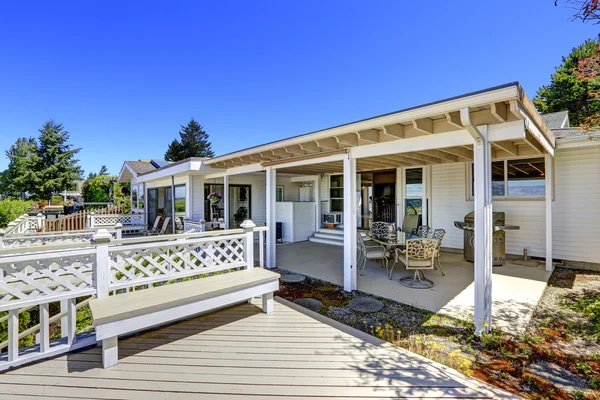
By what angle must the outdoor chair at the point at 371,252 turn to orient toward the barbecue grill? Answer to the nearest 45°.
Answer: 0° — it already faces it

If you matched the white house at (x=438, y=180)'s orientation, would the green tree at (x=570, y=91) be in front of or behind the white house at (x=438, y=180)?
behind

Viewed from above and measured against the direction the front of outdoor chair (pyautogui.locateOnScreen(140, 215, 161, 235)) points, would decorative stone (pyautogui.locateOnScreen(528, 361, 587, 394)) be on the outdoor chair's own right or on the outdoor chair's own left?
on the outdoor chair's own left

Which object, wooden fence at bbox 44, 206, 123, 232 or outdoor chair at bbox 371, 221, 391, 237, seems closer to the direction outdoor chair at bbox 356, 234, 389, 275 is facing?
the outdoor chair

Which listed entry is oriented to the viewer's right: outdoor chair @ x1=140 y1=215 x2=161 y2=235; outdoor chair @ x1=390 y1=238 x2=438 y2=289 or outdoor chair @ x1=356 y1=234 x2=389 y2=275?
outdoor chair @ x1=356 y1=234 x2=389 y2=275

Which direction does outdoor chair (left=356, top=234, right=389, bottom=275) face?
to the viewer's right

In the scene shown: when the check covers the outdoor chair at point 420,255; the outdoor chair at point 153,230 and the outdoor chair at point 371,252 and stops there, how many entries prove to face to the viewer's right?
1

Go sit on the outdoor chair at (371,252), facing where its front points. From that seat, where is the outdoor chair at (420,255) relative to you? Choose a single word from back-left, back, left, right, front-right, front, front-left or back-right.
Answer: front-right

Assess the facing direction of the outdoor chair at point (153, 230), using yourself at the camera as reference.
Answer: facing to the left of the viewer

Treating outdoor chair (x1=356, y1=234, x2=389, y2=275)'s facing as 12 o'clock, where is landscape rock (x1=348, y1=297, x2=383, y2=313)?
The landscape rock is roughly at 3 o'clock from the outdoor chair.
